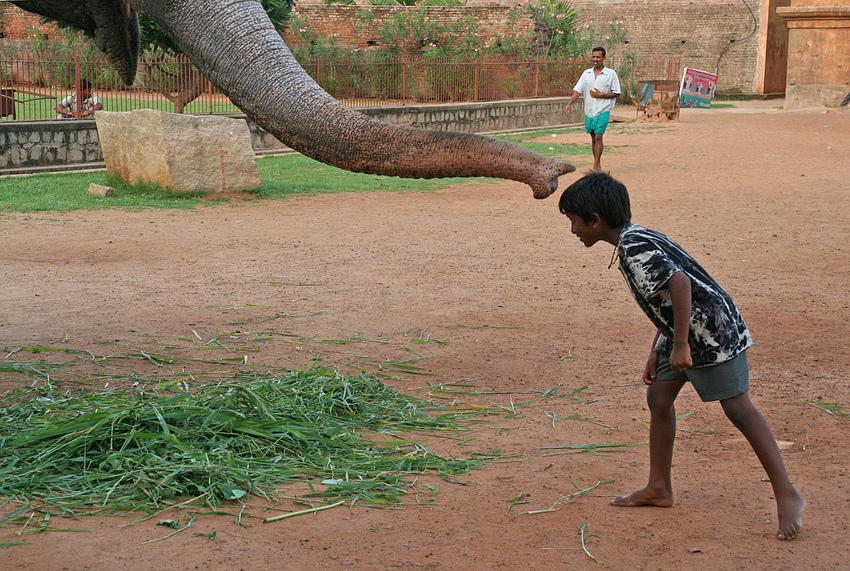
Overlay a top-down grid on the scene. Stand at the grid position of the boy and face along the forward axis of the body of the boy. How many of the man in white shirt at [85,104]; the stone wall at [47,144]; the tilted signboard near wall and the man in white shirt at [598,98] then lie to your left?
0

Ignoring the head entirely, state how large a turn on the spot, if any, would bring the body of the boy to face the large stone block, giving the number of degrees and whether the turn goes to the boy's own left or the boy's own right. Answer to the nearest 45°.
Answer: approximately 45° to the boy's own right

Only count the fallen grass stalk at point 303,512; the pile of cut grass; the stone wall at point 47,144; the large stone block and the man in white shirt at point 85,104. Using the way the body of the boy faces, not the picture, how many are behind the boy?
0

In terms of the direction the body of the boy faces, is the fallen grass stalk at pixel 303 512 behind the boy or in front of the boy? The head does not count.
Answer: in front

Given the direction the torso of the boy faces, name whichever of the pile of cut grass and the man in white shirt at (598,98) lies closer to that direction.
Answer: the pile of cut grass

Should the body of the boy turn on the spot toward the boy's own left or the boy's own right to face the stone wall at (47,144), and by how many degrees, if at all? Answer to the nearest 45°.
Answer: approximately 45° to the boy's own right

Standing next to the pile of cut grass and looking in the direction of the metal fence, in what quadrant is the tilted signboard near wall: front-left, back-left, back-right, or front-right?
front-right

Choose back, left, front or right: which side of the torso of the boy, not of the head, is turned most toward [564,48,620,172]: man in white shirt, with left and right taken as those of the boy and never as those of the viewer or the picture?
right

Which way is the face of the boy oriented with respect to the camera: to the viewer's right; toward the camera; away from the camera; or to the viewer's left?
to the viewer's left

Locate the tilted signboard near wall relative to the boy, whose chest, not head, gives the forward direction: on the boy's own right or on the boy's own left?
on the boy's own right

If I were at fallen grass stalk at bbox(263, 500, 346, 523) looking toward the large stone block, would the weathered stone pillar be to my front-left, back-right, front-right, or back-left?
front-right

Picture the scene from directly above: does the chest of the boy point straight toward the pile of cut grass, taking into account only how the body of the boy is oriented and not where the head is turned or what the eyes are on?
yes

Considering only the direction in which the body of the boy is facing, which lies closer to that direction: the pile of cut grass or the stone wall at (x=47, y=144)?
the pile of cut grass

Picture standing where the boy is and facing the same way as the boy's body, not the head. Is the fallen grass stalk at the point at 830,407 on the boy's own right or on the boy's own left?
on the boy's own right

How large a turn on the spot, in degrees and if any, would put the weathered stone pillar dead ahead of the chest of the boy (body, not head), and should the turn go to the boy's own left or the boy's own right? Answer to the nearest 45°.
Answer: approximately 90° to the boy's own right

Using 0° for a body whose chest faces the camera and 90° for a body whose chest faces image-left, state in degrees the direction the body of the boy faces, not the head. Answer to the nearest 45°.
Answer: approximately 90°

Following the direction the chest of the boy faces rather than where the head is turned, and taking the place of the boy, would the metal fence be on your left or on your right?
on your right
